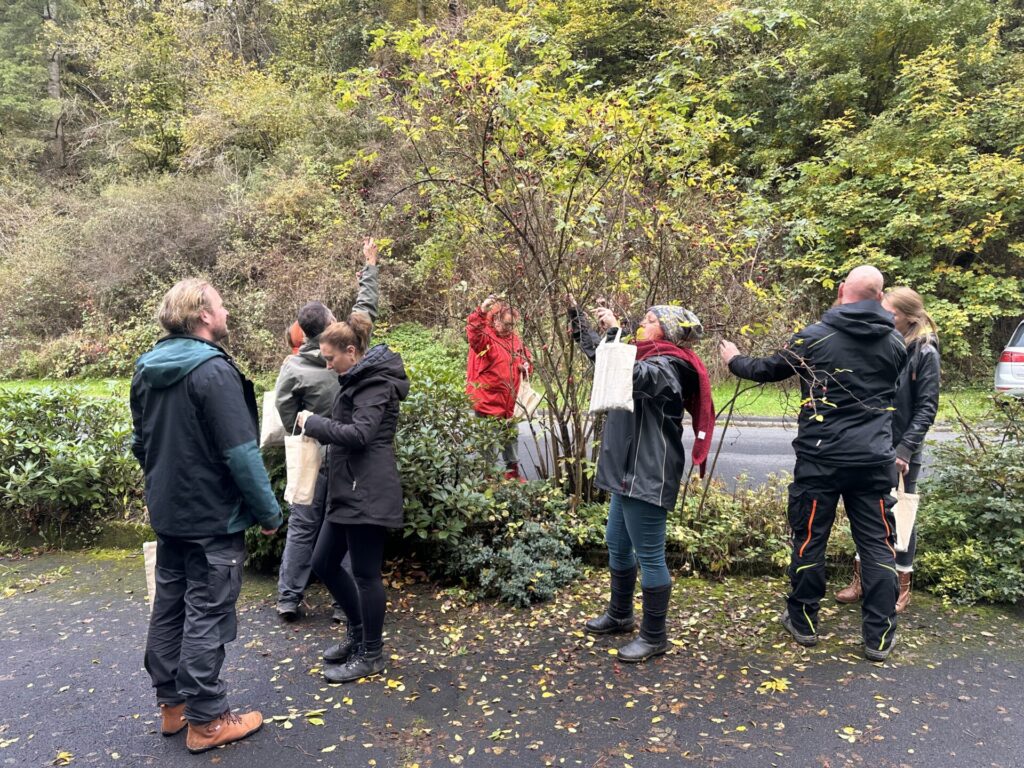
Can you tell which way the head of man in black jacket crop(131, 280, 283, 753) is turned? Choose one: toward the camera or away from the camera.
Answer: away from the camera

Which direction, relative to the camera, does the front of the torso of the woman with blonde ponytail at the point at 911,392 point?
to the viewer's left

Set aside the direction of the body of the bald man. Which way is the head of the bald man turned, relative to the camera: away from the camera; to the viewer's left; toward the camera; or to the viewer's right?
away from the camera

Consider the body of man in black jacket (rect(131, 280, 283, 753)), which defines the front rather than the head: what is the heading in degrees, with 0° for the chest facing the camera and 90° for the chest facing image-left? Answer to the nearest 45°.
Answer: approximately 225°

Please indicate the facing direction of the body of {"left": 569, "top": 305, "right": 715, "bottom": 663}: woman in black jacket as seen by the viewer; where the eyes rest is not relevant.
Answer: to the viewer's left

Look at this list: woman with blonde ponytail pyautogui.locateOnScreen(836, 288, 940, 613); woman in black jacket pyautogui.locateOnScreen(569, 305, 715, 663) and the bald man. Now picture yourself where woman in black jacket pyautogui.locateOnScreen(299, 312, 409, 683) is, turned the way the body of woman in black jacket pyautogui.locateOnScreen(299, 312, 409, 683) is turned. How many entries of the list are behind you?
3
